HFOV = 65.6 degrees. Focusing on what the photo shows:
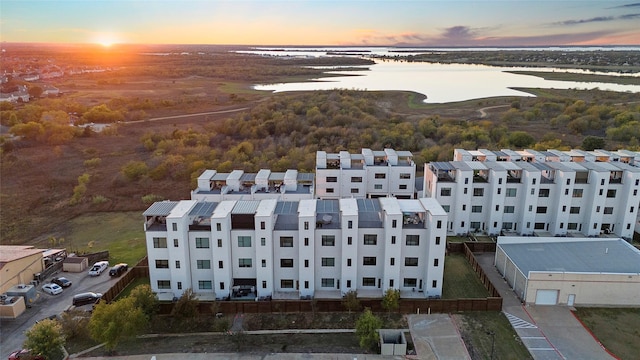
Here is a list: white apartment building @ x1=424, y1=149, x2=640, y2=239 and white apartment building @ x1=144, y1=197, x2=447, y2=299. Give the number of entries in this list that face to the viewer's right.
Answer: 0

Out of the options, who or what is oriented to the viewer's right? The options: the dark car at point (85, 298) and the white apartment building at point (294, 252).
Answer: the dark car

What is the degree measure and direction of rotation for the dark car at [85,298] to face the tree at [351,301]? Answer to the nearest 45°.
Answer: approximately 45° to its right

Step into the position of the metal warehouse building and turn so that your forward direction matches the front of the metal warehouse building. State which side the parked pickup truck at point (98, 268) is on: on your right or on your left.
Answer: on your right

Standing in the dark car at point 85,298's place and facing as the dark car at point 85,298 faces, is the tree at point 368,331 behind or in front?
in front

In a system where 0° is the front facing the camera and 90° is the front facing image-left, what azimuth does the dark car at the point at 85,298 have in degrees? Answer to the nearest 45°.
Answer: approximately 270°

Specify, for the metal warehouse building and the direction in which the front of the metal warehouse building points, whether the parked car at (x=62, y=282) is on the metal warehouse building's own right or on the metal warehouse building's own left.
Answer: on the metal warehouse building's own right

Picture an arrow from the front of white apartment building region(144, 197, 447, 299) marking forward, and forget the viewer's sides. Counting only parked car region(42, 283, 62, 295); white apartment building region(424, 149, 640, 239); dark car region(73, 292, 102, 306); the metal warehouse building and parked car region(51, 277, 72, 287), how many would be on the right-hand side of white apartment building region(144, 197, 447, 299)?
3

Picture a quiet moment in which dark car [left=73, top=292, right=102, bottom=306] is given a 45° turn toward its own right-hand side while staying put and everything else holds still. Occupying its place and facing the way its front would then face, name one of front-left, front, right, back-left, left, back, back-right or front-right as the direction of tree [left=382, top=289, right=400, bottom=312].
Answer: front

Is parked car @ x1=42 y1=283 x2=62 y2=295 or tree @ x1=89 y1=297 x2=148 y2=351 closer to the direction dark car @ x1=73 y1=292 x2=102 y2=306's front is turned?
the tree

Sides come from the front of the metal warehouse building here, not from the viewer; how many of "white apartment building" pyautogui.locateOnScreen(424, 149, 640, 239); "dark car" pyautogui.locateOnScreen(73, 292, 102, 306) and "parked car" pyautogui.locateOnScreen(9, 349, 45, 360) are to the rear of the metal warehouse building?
1

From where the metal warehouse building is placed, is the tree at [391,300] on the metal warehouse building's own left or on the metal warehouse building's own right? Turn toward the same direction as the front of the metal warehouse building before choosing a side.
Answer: on the metal warehouse building's own right

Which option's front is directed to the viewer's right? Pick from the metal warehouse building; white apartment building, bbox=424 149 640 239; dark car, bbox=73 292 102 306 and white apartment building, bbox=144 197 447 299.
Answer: the dark car
